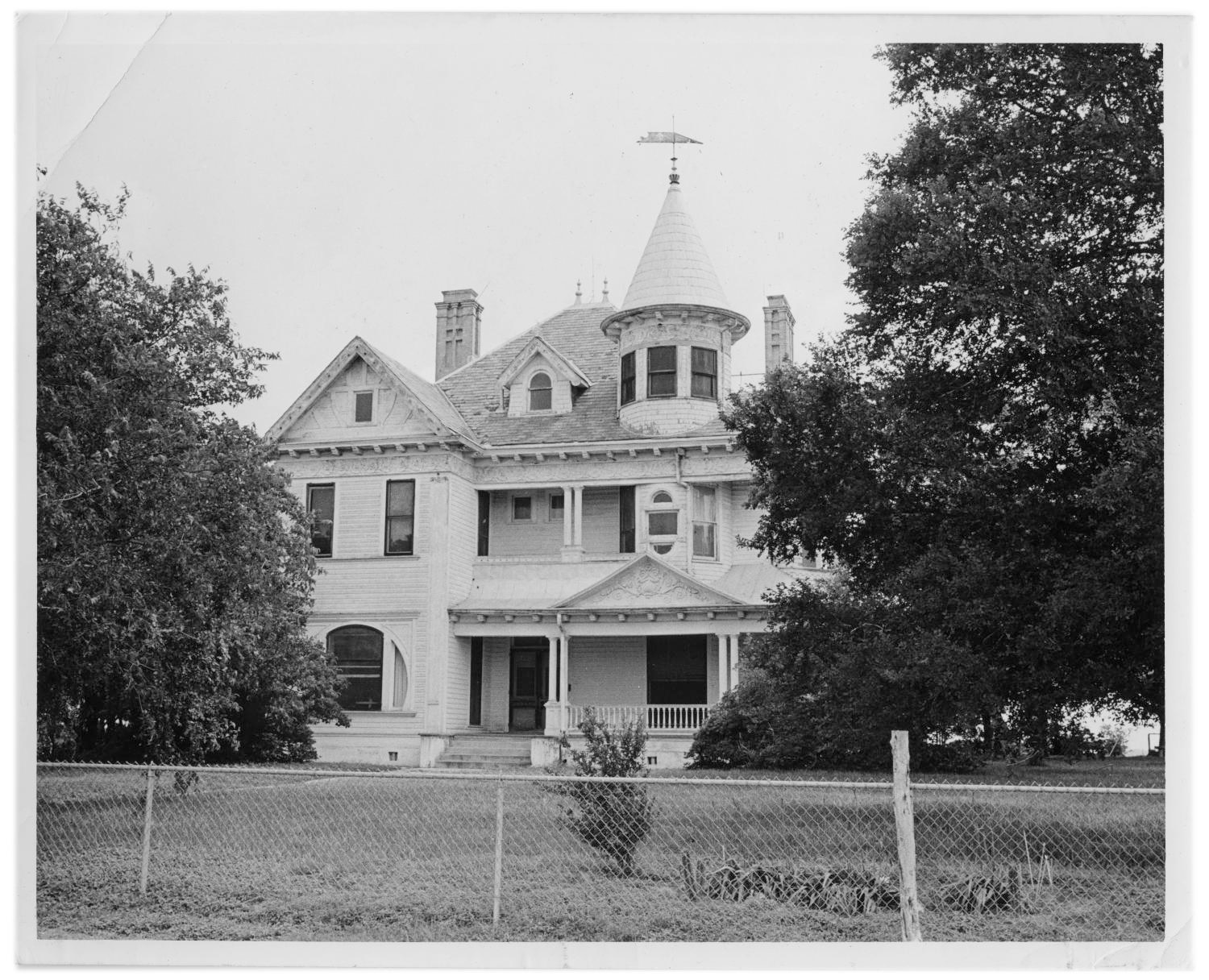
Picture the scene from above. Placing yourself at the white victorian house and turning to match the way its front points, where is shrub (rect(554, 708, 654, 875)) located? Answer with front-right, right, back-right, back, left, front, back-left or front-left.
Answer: front

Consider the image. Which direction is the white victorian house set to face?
toward the camera

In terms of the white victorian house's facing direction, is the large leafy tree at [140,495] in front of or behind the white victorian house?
in front

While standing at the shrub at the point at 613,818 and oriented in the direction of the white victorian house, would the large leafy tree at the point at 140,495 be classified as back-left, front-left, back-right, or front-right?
front-left

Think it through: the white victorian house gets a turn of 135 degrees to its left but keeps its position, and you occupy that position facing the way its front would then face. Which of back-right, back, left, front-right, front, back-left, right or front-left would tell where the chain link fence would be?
back-right
